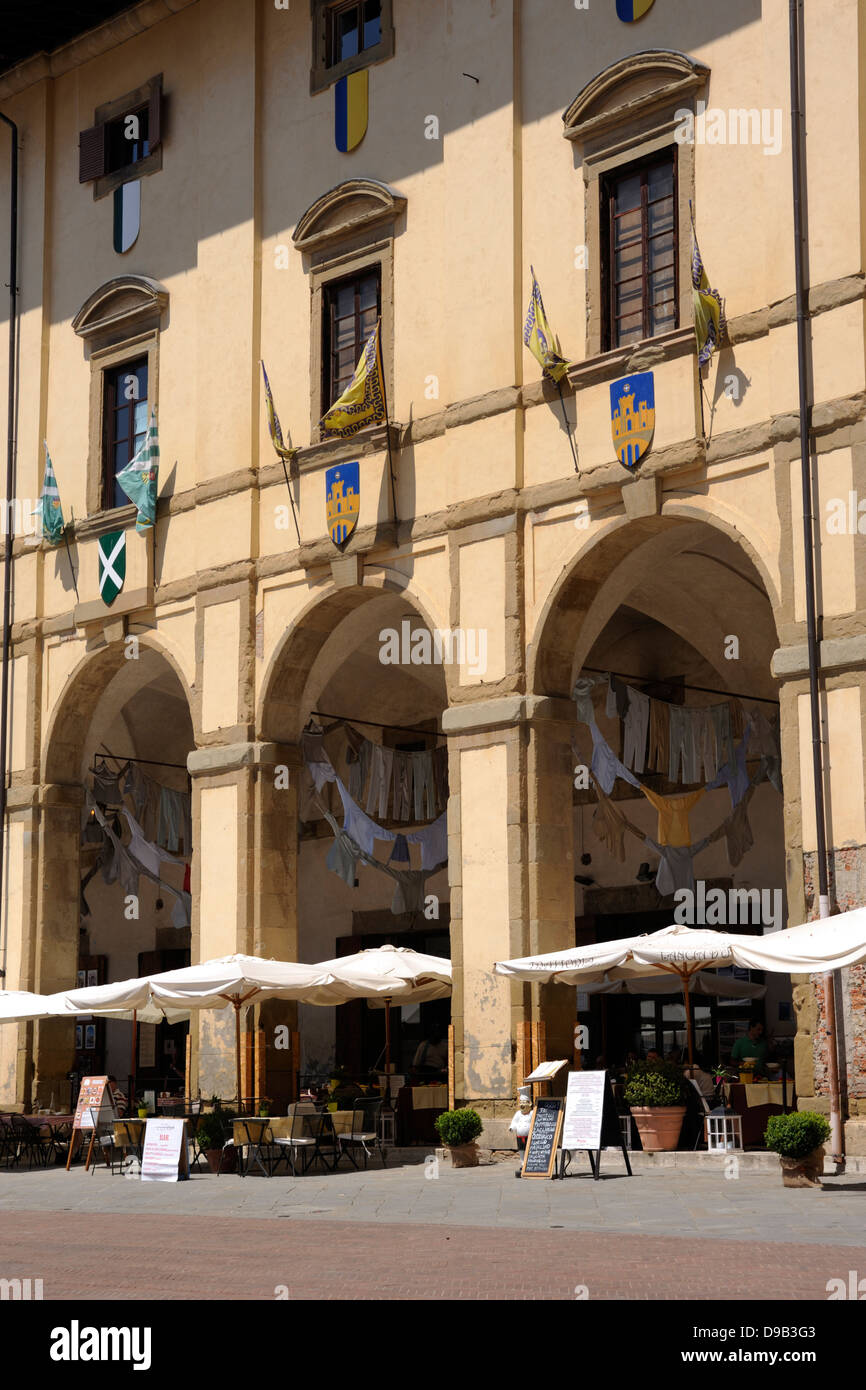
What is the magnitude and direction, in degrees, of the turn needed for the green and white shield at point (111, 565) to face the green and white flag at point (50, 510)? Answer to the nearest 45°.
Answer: approximately 90° to its right

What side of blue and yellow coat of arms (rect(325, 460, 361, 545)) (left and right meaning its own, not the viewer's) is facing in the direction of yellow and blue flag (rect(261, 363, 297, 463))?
right

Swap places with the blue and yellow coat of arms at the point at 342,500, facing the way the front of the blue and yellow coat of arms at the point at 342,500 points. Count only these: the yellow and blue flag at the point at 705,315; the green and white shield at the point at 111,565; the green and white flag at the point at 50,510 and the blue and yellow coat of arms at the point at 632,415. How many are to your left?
2

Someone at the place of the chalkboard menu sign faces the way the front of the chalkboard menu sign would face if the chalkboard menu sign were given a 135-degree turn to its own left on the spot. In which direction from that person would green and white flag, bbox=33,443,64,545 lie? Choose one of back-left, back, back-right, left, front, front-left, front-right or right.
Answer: back-left

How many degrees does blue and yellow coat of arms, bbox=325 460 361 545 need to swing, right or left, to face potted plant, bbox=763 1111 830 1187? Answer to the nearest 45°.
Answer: approximately 90° to its left

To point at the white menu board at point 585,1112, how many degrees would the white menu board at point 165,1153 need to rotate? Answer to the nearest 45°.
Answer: approximately 90° to its left
